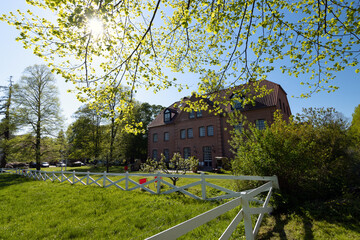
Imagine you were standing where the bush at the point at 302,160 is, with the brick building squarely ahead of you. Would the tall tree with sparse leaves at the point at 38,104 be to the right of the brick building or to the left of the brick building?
left

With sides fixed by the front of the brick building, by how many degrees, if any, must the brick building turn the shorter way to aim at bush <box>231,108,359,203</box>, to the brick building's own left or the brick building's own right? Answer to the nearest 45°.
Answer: approximately 45° to the brick building's own left

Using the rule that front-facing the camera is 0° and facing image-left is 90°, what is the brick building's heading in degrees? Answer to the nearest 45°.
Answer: approximately 45°
